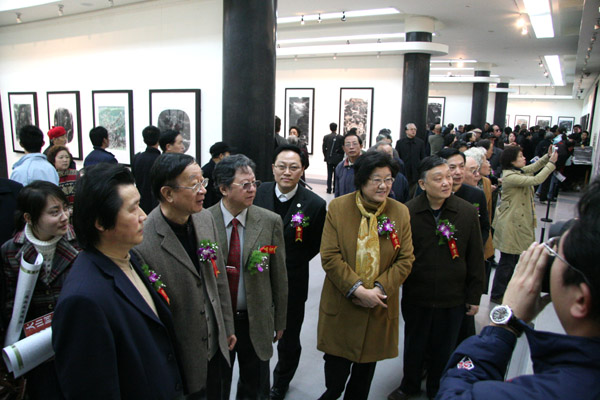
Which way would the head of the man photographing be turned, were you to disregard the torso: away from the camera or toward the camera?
away from the camera

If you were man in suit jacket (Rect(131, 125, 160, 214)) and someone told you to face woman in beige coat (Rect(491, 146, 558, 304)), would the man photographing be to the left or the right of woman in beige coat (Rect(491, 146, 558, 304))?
right

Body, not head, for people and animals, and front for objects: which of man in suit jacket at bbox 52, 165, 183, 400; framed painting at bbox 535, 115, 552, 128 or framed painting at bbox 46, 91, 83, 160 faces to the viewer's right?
the man in suit jacket

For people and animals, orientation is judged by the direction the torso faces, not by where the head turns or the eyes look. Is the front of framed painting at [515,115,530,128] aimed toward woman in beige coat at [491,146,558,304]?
yes

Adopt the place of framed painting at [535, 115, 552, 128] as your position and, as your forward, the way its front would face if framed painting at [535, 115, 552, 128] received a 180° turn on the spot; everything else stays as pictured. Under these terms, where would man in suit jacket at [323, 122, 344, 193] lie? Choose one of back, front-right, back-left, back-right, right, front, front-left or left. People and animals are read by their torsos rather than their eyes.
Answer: back

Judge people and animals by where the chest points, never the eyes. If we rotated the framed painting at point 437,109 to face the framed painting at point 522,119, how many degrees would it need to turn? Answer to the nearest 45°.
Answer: approximately 135° to its left

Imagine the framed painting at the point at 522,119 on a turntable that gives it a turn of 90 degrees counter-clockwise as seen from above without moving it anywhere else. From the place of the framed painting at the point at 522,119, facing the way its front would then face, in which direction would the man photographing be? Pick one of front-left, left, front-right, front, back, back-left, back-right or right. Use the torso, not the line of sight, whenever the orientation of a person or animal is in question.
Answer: right

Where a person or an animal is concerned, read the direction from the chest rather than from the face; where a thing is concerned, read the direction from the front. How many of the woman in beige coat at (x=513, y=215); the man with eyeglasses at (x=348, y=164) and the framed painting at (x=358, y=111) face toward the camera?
2

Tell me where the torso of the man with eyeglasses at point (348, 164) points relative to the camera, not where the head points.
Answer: toward the camera

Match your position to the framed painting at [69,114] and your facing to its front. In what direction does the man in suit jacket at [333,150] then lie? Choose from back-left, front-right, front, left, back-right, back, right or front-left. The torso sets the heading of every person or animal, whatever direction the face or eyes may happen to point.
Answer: left

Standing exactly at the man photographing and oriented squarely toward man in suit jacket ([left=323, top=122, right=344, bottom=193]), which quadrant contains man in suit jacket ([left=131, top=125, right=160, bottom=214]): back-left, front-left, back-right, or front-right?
front-left

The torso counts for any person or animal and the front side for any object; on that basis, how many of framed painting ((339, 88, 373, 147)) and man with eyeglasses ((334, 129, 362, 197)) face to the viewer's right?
0

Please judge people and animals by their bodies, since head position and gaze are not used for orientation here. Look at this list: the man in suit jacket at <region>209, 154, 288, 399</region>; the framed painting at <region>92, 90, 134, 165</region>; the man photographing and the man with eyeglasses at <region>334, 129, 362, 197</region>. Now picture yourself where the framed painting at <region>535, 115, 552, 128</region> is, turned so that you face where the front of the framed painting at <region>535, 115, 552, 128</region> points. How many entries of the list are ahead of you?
4

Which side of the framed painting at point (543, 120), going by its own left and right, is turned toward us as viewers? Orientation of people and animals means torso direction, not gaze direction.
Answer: front

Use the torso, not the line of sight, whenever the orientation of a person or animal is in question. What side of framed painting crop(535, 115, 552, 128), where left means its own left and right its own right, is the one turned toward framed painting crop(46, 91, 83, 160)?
front

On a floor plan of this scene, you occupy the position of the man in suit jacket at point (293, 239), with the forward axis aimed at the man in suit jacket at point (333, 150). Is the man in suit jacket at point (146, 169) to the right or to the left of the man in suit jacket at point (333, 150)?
left

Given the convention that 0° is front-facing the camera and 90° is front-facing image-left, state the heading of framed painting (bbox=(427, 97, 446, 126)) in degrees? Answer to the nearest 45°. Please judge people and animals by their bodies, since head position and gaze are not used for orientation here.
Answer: approximately 0°

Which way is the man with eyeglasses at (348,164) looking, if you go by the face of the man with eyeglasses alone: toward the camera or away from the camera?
toward the camera

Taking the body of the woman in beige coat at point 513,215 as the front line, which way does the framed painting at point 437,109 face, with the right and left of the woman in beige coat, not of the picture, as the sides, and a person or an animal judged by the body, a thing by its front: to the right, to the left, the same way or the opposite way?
to the right

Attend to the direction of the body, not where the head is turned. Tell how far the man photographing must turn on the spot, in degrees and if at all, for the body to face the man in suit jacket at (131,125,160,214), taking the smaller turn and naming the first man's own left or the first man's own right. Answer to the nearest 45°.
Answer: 0° — they already face them
